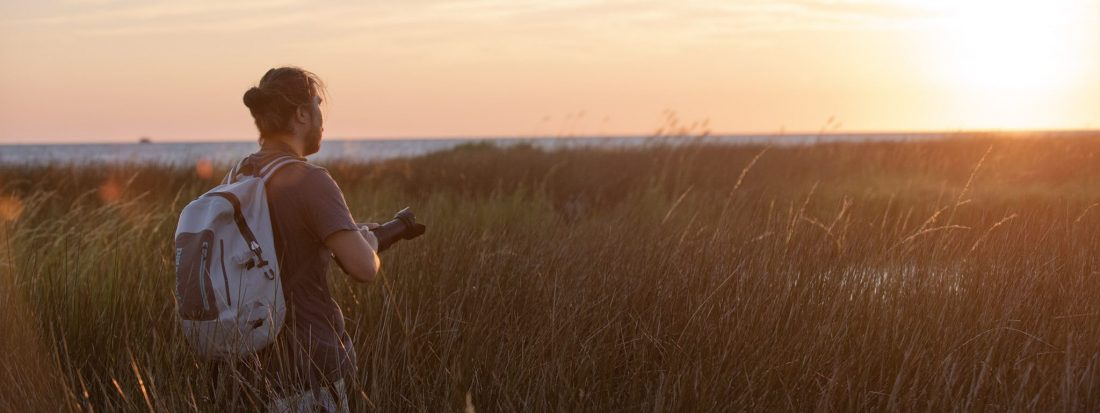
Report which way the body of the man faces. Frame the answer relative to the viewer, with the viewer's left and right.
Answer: facing away from the viewer and to the right of the viewer
